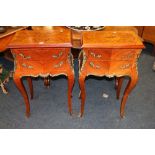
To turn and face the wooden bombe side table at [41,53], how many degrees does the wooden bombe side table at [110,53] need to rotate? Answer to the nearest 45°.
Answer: approximately 90° to its right

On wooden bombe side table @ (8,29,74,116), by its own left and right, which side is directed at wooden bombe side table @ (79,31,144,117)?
left

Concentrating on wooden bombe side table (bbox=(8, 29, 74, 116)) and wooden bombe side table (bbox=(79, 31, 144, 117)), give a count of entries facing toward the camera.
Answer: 2

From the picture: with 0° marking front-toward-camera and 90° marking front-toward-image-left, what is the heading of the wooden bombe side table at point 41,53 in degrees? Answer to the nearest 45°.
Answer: approximately 0°
